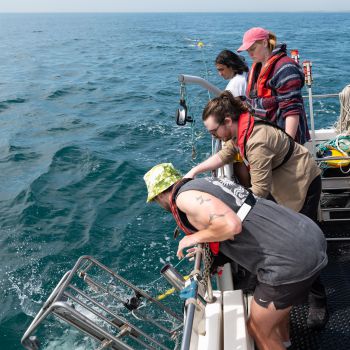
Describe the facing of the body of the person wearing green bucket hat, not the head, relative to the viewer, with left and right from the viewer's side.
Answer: facing to the left of the viewer

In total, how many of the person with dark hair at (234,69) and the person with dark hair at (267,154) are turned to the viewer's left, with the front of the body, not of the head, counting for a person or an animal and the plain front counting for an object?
2

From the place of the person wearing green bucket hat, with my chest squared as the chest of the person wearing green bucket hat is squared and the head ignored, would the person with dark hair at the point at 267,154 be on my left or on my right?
on my right

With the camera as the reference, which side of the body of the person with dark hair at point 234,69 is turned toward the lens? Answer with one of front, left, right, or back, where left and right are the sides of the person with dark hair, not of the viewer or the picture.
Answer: left

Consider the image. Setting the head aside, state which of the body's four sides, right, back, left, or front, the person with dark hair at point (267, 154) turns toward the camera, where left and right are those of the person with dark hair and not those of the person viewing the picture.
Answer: left

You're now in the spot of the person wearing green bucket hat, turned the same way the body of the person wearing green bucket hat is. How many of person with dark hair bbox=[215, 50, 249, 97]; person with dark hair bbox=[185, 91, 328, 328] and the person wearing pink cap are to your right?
3

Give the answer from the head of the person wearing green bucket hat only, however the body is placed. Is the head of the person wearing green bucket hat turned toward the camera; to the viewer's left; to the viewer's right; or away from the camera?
to the viewer's left

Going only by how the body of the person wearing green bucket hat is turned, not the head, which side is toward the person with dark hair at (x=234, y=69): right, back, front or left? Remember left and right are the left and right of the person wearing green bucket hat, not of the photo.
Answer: right

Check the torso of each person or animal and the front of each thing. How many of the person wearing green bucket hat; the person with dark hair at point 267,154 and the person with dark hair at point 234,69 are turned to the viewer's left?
3

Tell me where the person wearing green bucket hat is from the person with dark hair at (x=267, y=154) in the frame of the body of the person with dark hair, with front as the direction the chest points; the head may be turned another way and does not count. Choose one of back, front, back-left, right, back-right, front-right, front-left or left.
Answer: left

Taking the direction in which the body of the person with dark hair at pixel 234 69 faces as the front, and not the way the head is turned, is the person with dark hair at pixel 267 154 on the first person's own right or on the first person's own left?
on the first person's own left
